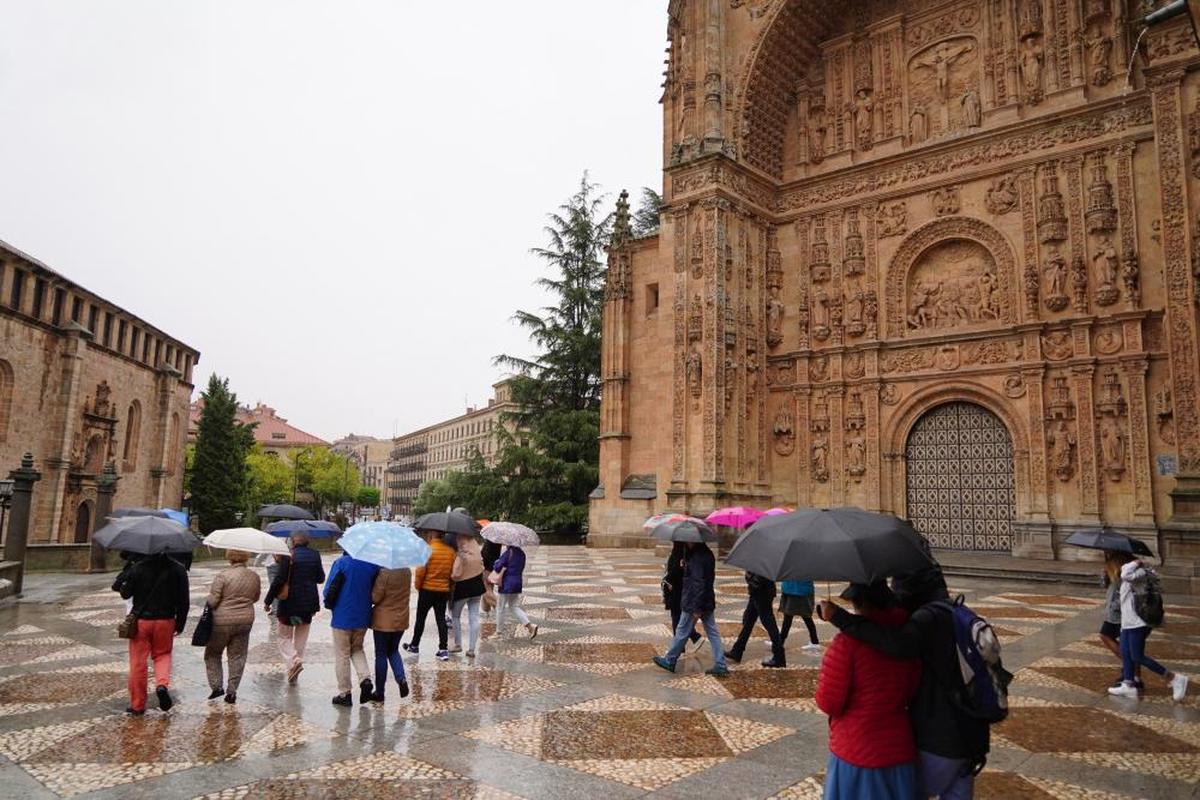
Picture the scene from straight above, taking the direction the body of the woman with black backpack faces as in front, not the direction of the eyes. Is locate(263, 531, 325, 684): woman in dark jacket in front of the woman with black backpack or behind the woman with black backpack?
in front

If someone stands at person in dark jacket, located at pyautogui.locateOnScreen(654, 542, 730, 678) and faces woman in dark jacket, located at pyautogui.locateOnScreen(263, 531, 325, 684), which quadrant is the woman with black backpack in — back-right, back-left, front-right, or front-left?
back-left

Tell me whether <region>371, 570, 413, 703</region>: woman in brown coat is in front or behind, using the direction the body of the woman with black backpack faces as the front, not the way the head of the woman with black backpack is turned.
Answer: in front

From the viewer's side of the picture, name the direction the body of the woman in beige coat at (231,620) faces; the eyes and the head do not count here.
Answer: away from the camera

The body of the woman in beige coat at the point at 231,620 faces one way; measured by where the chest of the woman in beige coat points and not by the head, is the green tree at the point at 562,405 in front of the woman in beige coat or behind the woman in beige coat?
in front

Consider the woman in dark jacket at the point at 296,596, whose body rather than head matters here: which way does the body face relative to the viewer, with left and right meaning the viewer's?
facing away from the viewer

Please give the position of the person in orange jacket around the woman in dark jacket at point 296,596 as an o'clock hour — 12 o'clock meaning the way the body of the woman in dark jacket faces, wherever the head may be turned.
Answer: The person in orange jacket is roughly at 3 o'clock from the woman in dark jacket.

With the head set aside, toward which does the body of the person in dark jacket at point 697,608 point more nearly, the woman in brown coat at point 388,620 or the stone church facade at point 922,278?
the woman in brown coat

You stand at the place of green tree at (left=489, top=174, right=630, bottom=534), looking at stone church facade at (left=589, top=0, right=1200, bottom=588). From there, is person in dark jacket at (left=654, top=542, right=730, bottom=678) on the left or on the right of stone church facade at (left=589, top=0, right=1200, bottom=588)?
right
